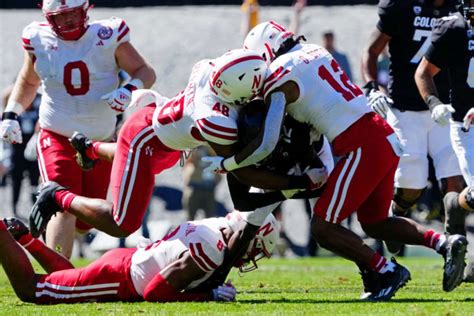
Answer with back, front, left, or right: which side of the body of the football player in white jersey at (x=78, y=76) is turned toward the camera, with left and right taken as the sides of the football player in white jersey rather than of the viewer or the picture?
front

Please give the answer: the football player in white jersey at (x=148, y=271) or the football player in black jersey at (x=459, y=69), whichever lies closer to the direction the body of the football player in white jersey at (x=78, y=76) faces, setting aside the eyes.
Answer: the football player in white jersey

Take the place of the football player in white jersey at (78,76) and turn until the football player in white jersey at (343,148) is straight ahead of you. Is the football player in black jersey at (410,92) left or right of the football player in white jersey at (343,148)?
left

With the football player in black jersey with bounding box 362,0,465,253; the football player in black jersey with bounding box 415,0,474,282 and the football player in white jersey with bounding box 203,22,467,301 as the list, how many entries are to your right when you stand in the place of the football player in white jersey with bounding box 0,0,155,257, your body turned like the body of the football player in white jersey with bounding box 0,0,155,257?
0

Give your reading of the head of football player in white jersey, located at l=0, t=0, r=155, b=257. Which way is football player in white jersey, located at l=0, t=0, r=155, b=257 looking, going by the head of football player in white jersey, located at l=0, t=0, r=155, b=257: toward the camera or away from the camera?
toward the camera

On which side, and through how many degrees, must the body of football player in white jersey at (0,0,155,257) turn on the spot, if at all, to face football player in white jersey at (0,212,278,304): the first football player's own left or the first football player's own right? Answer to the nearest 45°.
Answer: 0° — they already face them

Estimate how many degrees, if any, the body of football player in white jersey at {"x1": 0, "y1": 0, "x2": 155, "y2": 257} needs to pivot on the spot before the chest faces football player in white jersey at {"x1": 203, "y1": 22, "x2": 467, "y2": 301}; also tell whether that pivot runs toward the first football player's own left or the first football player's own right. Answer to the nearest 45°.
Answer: approximately 45° to the first football player's own left

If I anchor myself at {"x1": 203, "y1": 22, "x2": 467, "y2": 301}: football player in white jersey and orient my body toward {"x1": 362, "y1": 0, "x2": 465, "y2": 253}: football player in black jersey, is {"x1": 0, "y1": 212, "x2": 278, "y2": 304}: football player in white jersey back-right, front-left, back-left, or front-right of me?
back-left

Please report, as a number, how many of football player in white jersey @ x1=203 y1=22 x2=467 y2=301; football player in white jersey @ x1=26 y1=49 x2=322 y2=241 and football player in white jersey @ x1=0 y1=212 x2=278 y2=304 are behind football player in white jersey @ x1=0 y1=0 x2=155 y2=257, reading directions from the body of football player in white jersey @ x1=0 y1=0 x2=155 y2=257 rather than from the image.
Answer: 0

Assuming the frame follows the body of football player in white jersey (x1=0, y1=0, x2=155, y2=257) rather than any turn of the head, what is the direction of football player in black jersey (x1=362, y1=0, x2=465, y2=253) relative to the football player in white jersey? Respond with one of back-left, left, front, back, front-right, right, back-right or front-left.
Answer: left

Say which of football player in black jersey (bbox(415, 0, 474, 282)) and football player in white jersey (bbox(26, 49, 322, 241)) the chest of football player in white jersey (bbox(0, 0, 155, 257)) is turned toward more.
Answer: the football player in white jersey

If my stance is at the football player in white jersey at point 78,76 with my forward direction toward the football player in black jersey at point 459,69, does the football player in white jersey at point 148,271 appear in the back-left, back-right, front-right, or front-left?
front-right

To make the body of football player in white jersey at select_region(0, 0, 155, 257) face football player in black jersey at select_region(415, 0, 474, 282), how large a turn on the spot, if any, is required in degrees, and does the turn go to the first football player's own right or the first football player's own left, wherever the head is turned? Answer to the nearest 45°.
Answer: approximately 90° to the first football player's own left
